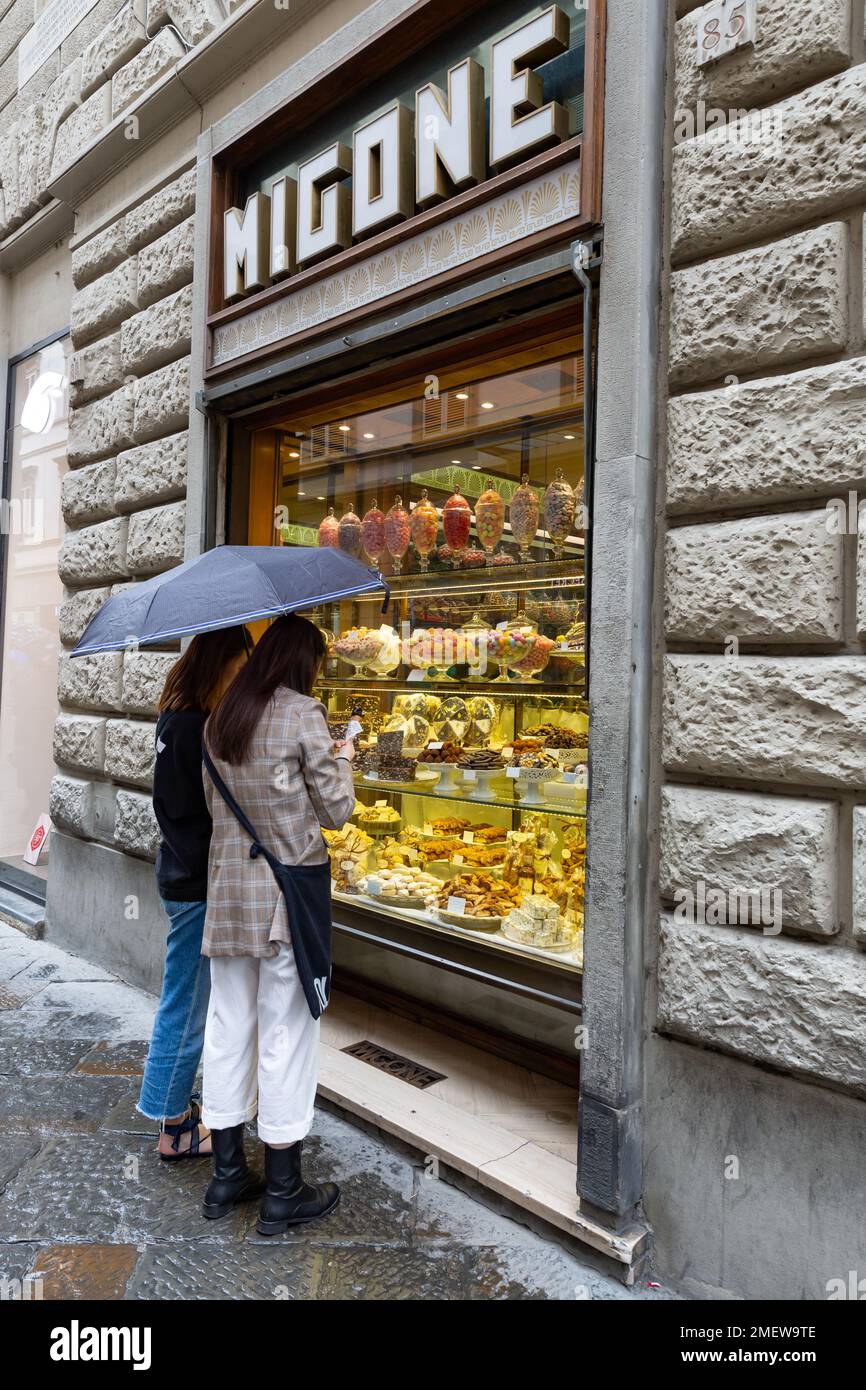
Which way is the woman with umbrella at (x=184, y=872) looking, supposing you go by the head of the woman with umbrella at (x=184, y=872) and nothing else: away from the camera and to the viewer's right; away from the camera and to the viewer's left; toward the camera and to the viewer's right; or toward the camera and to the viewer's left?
away from the camera and to the viewer's right

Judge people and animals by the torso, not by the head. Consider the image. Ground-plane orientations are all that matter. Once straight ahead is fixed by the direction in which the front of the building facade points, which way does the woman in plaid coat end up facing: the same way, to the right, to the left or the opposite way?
the opposite way

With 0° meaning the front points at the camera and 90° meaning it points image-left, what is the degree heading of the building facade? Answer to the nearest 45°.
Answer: approximately 45°

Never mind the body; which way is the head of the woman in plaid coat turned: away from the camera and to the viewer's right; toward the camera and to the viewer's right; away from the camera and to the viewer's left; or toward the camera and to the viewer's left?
away from the camera and to the viewer's right

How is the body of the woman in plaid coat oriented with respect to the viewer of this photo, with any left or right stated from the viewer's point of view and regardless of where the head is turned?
facing away from the viewer and to the right of the viewer
